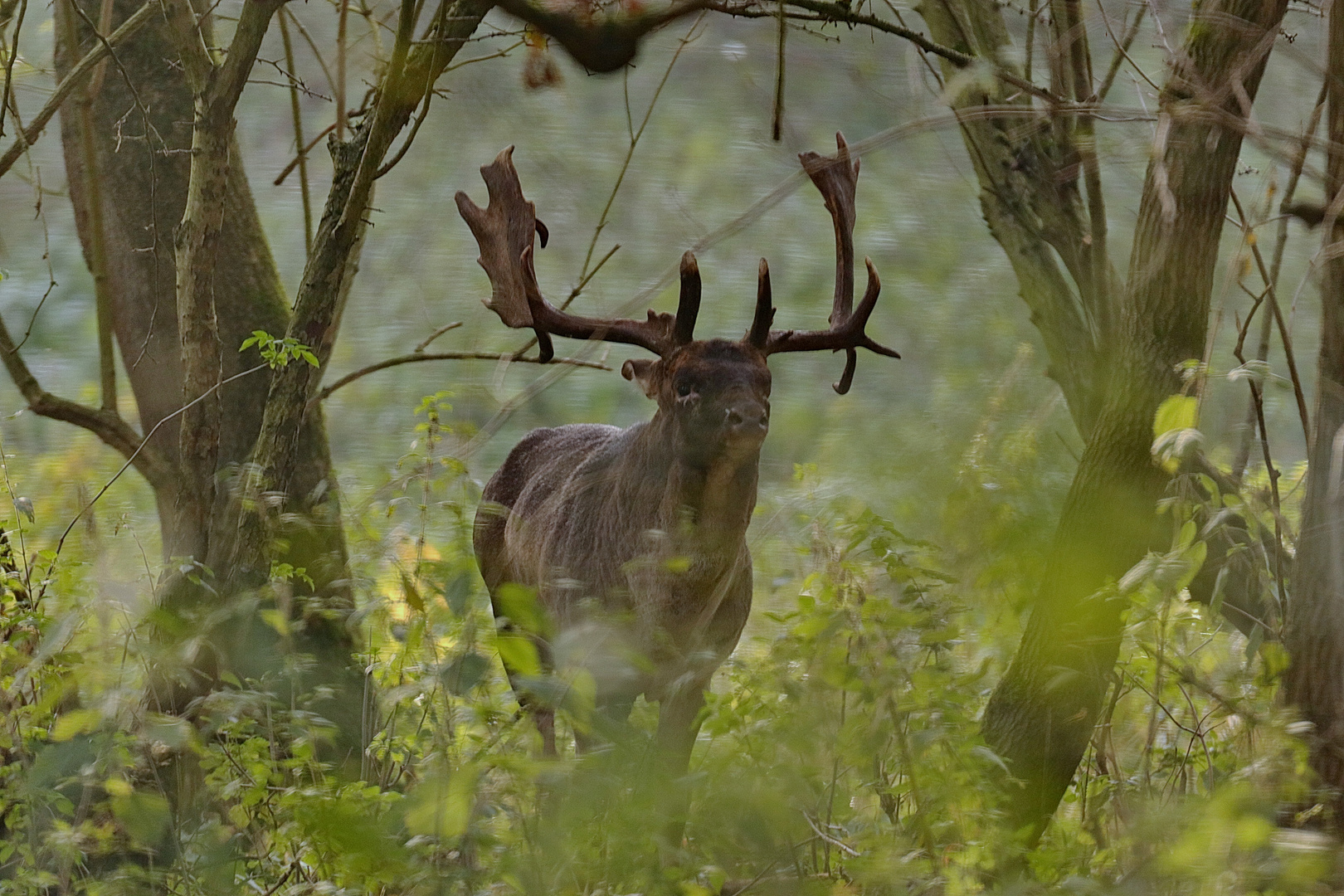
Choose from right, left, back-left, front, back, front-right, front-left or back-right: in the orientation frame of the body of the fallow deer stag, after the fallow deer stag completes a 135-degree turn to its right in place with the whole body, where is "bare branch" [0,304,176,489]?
front

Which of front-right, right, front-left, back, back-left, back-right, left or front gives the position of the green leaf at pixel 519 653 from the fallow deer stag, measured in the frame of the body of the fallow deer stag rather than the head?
front-right

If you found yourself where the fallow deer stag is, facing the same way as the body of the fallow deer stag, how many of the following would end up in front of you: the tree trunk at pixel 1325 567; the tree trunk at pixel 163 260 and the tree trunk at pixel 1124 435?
2

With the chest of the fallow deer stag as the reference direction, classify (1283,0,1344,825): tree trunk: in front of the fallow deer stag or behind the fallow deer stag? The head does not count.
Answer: in front

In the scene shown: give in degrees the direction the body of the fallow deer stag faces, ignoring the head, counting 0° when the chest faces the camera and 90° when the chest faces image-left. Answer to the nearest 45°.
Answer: approximately 315°

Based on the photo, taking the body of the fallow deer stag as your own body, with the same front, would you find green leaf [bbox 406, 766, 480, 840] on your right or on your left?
on your right

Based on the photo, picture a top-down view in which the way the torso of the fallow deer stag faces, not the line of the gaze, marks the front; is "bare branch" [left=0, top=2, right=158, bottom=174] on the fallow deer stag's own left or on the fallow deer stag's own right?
on the fallow deer stag's own right

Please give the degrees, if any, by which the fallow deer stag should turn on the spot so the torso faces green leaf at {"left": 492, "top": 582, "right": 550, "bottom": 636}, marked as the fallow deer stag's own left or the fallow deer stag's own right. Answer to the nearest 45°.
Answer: approximately 45° to the fallow deer stag's own right
